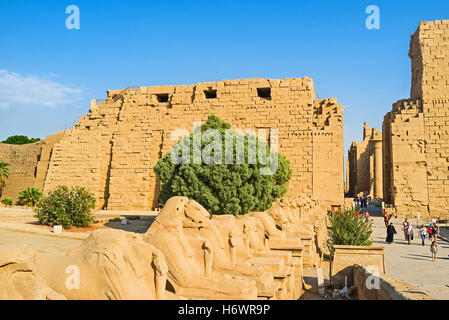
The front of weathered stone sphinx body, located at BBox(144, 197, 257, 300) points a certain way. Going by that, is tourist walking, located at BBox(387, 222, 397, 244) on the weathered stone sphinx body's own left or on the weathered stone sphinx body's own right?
on the weathered stone sphinx body's own left

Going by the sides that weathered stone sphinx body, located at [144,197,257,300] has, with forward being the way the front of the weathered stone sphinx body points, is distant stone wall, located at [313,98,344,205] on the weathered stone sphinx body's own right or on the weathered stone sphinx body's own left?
on the weathered stone sphinx body's own left

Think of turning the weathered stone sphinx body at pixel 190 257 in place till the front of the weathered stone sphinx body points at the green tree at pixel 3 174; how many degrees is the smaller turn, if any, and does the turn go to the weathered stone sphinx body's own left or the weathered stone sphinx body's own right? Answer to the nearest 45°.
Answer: approximately 135° to the weathered stone sphinx body's own left

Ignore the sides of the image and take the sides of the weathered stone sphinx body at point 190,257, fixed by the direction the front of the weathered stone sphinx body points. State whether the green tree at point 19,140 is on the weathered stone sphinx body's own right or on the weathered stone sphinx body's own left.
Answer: on the weathered stone sphinx body's own left

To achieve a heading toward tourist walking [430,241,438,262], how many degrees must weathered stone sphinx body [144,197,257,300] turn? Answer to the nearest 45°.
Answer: approximately 45° to its left

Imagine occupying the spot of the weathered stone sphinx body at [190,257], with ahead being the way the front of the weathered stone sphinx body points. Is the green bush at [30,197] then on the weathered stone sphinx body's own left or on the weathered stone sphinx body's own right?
on the weathered stone sphinx body's own left

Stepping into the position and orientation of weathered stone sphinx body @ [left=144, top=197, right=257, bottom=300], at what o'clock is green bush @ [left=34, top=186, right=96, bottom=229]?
The green bush is roughly at 8 o'clock from the weathered stone sphinx body.

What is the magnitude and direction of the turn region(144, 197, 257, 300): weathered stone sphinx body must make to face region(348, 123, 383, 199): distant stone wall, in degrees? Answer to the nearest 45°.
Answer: approximately 45° to its left

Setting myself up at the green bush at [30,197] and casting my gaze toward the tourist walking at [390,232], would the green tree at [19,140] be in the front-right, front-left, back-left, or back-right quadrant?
back-left

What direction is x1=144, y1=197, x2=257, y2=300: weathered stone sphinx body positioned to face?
to the viewer's right

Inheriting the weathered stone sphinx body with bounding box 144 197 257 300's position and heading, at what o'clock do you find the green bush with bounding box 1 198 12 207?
The green bush is roughly at 8 o'clock from the weathered stone sphinx body.
